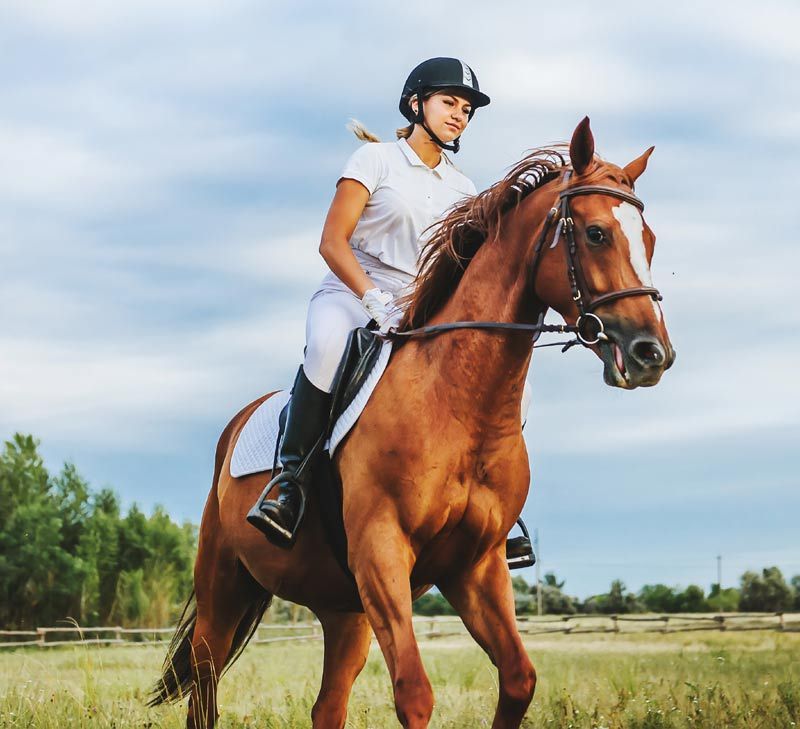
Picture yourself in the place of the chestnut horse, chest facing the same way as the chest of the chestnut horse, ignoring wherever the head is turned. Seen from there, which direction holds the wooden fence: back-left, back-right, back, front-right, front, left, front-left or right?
back-left

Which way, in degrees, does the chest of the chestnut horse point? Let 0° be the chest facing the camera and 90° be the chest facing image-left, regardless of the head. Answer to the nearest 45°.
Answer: approximately 315°

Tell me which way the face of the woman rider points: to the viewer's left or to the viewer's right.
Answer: to the viewer's right

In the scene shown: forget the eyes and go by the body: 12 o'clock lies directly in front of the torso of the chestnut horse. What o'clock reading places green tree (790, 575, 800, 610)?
The green tree is roughly at 8 o'clock from the chestnut horse.

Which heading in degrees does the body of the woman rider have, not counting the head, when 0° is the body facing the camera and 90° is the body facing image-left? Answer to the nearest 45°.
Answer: approximately 315°
